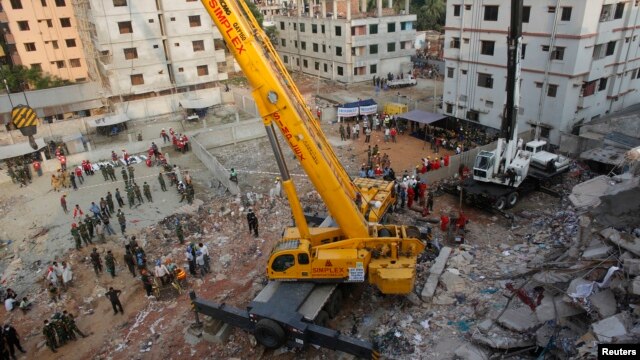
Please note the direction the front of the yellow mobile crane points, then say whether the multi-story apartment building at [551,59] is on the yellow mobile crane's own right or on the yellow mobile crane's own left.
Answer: on the yellow mobile crane's own right

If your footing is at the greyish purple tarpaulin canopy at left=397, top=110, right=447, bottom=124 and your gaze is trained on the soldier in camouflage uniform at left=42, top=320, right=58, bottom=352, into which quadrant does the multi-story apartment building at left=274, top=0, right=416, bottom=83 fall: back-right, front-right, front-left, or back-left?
back-right

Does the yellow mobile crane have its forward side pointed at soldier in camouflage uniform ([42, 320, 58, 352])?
no

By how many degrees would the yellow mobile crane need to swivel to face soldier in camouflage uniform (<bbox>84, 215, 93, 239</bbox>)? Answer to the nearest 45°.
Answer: approximately 45° to its right

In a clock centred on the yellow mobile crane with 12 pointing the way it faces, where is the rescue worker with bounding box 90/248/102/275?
The rescue worker is roughly at 1 o'clock from the yellow mobile crane.
